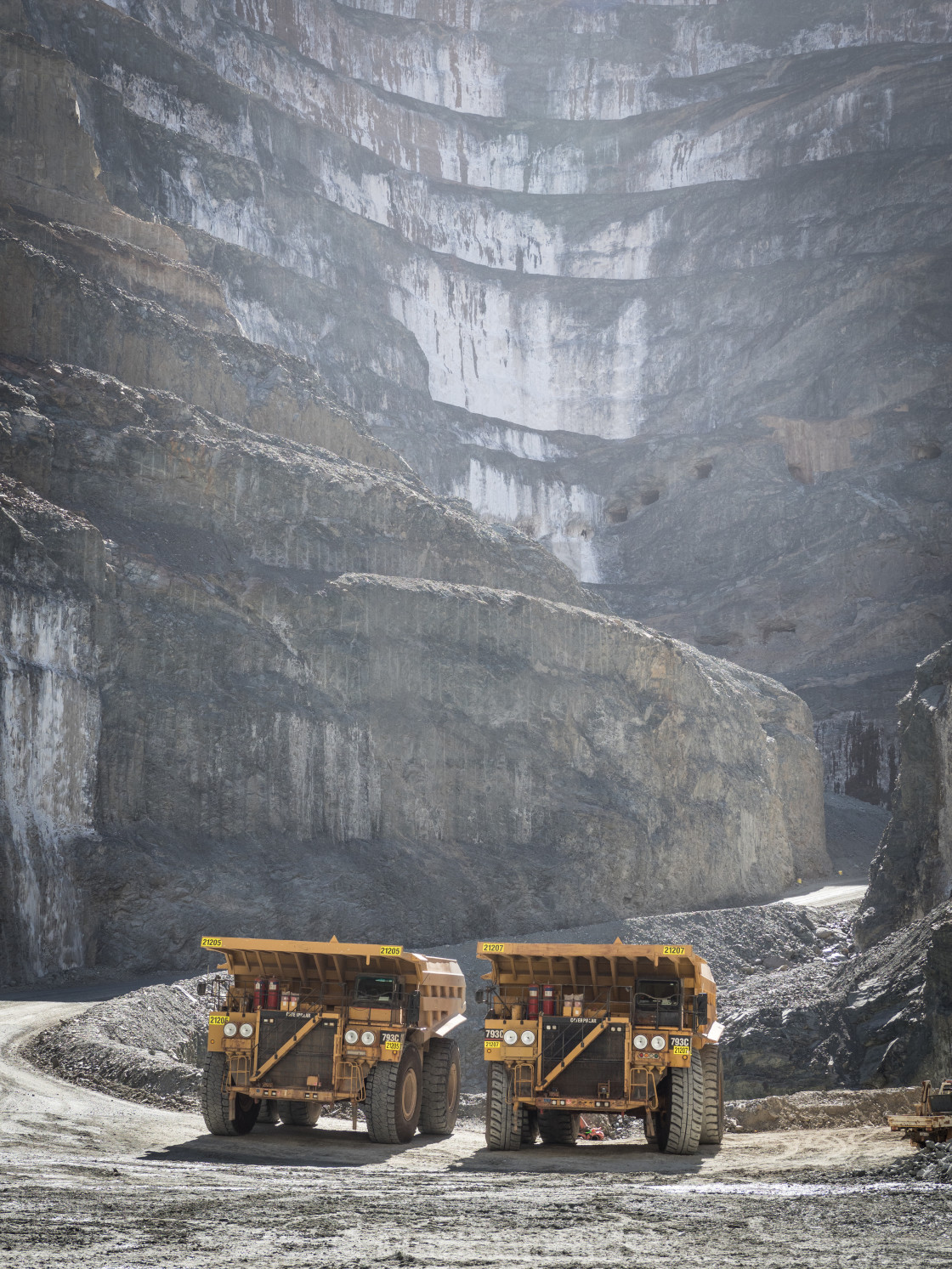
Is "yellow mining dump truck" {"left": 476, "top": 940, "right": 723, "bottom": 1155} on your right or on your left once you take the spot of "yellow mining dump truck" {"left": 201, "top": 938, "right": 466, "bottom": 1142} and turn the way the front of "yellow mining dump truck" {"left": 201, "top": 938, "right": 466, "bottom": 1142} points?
on your left

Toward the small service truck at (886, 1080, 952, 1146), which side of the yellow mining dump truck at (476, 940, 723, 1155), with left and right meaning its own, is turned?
left

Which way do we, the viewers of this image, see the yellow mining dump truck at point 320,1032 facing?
facing the viewer and to the left of the viewer

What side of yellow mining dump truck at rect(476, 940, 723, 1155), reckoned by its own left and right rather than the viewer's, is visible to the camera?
front

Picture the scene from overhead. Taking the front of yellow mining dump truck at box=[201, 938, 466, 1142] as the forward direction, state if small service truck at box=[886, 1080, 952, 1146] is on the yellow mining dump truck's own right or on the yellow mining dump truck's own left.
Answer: on the yellow mining dump truck's own left

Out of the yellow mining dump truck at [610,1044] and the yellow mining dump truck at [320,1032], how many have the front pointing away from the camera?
0

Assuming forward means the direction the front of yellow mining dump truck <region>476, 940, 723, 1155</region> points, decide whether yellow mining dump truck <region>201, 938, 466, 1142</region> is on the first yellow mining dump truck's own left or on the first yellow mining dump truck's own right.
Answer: on the first yellow mining dump truck's own right
